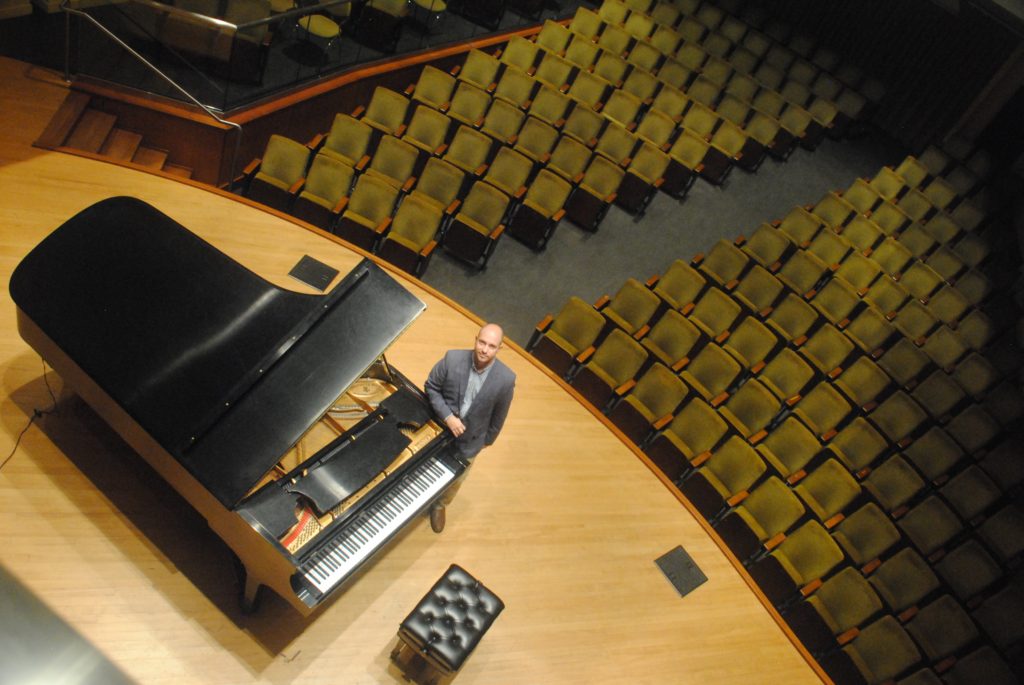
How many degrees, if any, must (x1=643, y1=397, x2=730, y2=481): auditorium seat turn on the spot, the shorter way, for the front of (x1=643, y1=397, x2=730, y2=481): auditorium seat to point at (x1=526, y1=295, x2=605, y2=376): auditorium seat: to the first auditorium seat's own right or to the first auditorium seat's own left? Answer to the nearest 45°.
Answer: approximately 45° to the first auditorium seat's own right

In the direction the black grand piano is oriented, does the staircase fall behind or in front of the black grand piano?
behind

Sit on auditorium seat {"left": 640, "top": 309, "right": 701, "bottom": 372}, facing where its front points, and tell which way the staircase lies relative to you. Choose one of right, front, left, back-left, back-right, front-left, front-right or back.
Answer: front-right

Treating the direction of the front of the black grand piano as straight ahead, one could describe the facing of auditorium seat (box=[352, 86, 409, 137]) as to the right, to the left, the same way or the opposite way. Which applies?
to the right

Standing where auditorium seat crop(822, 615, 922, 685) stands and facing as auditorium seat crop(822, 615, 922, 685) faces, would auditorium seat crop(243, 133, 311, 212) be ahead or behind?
ahead

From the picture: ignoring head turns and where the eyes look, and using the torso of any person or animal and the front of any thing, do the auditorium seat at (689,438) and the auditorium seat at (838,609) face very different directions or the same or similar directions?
same or similar directions

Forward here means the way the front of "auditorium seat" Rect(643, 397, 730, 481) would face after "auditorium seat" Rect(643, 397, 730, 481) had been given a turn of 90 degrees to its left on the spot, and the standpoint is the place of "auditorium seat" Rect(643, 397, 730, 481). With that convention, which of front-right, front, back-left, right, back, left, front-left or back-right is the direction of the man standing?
right

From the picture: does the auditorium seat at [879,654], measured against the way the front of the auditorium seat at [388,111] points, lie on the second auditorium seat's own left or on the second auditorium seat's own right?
on the second auditorium seat's own left
